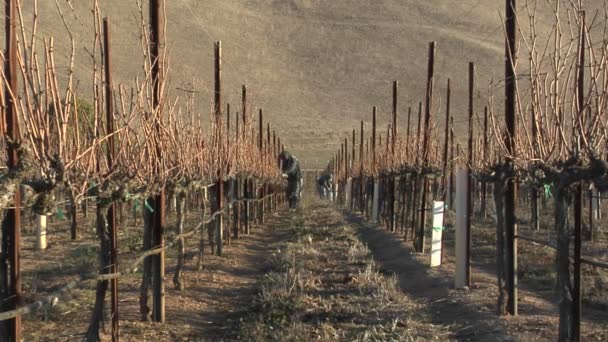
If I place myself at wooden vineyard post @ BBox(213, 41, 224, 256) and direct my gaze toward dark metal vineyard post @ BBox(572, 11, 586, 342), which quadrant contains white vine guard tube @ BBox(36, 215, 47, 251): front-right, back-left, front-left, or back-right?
back-right

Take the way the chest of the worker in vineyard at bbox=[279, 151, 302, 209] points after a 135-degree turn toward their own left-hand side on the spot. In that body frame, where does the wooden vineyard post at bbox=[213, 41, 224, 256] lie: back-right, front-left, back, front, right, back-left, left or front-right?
front-right

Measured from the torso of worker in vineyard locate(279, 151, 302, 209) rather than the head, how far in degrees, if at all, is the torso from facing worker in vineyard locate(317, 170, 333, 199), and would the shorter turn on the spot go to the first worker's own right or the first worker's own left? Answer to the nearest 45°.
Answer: approximately 90° to the first worker's own right

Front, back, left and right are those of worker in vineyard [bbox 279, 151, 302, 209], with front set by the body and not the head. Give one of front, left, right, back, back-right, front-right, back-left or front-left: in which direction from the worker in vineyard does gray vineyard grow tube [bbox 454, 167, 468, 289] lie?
left

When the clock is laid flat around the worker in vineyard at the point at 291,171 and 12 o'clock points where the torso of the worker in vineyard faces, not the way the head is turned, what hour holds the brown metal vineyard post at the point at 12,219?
The brown metal vineyard post is roughly at 9 o'clock from the worker in vineyard.

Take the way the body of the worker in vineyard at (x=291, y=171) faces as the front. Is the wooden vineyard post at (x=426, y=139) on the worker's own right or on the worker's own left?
on the worker's own left

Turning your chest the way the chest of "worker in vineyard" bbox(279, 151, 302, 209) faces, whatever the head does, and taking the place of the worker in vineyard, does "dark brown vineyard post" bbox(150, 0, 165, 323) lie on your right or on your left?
on your left

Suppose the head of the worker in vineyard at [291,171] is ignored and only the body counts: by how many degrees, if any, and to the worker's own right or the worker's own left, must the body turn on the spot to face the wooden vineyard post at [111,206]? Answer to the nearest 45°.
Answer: approximately 90° to the worker's own left

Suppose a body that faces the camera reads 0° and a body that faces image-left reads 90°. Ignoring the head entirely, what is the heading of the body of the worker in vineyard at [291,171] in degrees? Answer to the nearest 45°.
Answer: approximately 90°

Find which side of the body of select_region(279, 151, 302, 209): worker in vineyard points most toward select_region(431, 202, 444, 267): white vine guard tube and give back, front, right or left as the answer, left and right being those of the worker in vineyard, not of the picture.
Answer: left

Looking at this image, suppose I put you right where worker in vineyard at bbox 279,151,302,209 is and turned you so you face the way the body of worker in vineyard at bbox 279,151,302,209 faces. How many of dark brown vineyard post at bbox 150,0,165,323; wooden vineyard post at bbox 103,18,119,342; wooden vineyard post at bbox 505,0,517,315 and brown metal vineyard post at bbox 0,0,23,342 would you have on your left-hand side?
4

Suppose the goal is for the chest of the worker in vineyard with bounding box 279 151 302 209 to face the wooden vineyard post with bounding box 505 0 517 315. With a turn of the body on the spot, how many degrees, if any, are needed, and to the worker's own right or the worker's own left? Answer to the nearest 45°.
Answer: approximately 90° to the worker's own left

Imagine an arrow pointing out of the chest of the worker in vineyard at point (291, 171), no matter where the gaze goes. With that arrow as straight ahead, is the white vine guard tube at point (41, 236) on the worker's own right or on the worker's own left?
on the worker's own left

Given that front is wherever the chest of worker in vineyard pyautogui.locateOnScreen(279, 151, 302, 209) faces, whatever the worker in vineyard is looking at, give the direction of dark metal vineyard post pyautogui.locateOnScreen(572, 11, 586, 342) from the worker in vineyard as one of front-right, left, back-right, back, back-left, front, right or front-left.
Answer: left
